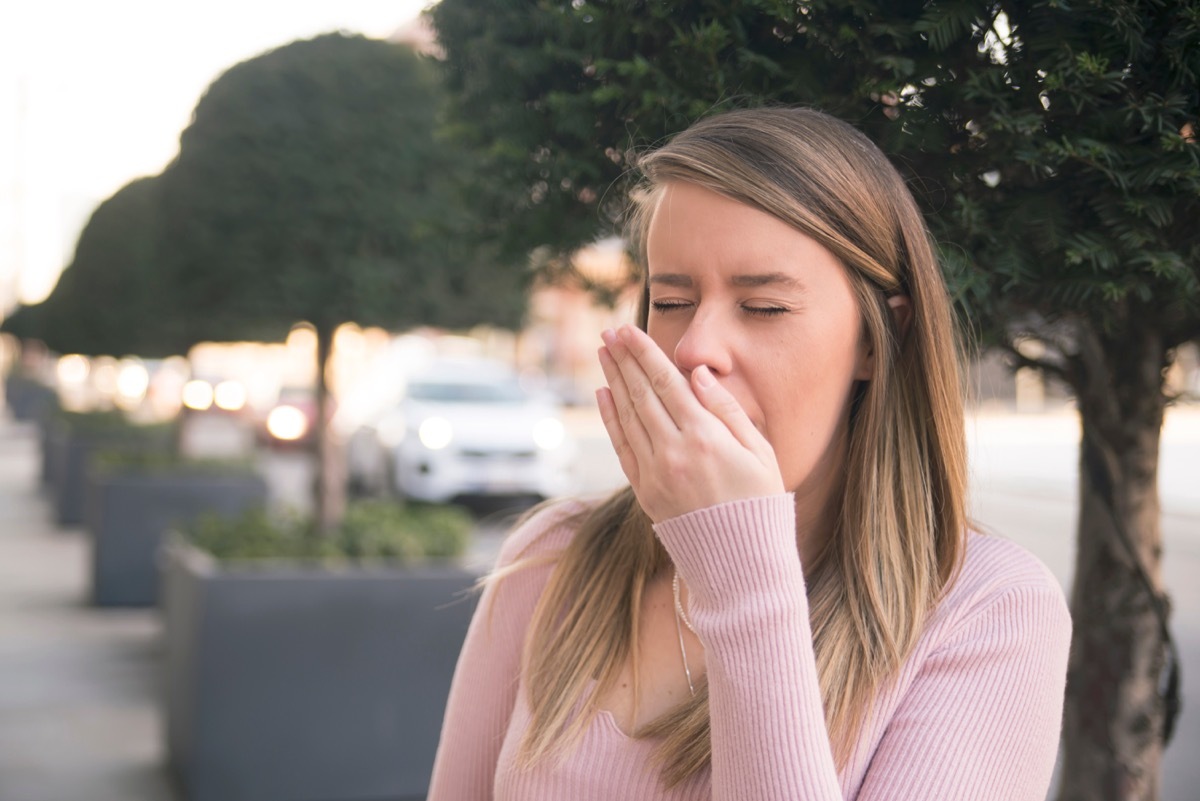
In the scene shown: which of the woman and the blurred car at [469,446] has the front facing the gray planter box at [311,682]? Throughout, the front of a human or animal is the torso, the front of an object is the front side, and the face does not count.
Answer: the blurred car

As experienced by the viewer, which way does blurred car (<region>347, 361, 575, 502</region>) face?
facing the viewer

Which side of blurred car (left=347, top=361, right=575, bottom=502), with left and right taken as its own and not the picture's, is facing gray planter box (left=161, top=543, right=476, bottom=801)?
front

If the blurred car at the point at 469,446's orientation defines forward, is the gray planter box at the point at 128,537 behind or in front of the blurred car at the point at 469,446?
in front

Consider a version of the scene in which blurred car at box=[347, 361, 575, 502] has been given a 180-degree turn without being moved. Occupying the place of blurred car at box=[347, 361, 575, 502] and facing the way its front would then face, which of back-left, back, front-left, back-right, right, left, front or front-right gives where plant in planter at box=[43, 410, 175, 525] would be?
left

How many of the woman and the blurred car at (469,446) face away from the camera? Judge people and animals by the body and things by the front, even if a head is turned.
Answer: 0

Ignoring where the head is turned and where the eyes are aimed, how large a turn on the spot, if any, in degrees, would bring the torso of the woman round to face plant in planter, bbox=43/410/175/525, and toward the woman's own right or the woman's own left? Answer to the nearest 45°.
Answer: approximately 90° to the woman's own right

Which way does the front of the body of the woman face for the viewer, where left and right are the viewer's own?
facing the viewer and to the left of the viewer

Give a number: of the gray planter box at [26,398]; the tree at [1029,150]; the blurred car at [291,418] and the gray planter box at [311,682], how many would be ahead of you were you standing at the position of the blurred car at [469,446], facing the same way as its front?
2

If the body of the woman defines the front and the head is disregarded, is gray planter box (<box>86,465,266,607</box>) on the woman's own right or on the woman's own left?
on the woman's own right

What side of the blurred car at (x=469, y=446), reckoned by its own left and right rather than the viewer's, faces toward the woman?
front

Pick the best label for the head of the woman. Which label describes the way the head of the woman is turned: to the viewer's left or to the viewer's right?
to the viewer's left

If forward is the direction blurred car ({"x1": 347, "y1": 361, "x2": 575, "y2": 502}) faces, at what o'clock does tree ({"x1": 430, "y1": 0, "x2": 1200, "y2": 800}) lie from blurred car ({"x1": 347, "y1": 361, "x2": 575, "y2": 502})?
The tree is roughly at 12 o'clock from the blurred car.

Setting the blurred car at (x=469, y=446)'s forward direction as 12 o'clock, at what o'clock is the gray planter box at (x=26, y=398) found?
The gray planter box is roughly at 5 o'clock from the blurred car.
